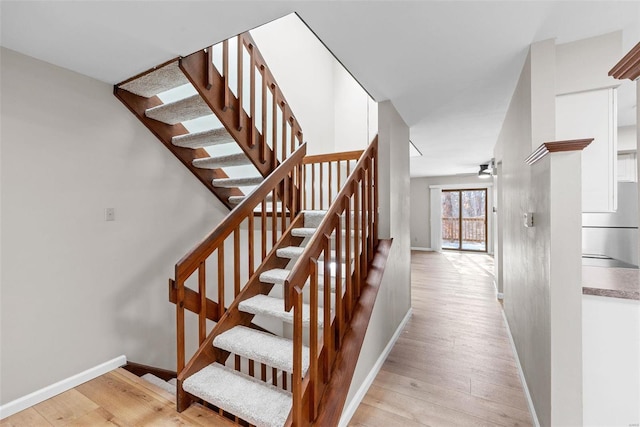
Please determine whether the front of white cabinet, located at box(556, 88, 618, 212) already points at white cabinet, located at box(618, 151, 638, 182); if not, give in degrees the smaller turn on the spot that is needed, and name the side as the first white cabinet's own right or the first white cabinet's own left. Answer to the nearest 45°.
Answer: approximately 90° to the first white cabinet's own left

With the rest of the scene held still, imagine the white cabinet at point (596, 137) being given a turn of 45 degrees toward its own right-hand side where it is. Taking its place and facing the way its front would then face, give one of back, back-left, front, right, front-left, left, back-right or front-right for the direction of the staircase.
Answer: right

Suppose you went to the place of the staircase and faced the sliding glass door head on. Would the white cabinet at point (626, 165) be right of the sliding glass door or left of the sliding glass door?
right
